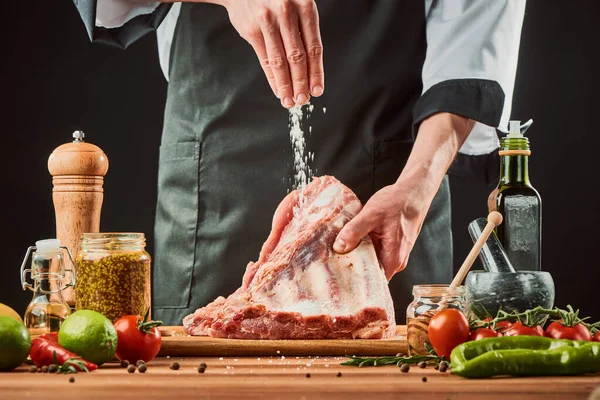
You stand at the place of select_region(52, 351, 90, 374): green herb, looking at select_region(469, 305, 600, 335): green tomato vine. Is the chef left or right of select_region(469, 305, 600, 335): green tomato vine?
left

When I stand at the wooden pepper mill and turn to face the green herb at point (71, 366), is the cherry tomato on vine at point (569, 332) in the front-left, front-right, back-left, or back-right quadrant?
front-left

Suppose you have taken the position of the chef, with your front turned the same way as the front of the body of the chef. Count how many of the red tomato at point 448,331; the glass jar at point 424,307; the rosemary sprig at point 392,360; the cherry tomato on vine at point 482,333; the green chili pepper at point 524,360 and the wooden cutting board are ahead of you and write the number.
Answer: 6

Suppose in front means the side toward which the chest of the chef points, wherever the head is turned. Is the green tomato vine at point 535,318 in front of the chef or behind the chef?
in front

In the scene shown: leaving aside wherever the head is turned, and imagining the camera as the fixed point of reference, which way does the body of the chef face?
toward the camera

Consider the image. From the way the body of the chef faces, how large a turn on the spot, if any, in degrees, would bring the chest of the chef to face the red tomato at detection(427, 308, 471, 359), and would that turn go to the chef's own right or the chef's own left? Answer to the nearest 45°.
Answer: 0° — they already face it

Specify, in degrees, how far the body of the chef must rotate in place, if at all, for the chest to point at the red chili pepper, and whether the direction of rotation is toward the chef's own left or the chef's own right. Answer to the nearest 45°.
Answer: approximately 45° to the chef's own right

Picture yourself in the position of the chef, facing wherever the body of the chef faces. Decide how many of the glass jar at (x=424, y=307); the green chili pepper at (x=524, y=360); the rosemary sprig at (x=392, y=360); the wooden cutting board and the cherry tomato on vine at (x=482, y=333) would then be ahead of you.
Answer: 5

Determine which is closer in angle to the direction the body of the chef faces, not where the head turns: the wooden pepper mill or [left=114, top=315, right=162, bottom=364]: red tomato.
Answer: the red tomato

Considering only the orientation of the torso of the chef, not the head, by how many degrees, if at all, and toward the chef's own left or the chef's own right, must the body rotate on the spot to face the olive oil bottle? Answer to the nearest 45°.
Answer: approximately 45° to the chef's own left

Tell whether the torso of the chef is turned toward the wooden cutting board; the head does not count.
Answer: yes

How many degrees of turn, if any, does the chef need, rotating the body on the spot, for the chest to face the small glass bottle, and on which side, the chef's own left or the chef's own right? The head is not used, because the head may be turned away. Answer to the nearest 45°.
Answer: approximately 45° to the chef's own right

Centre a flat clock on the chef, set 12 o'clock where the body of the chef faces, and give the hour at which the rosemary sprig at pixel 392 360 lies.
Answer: The rosemary sprig is roughly at 12 o'clock from the chef.

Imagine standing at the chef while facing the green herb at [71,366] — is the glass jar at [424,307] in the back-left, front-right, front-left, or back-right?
front-left

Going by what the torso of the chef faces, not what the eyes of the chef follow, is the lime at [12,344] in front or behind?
in front
